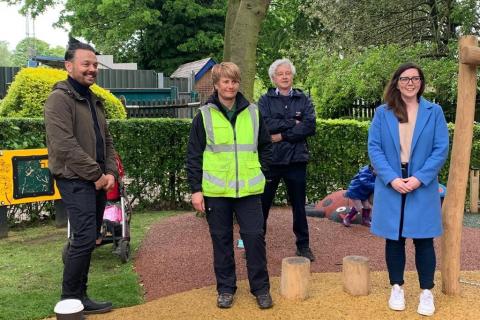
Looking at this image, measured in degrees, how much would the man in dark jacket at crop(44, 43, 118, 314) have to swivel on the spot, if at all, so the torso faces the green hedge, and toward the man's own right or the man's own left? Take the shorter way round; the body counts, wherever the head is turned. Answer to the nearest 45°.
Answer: approximately 135° to the man's own left

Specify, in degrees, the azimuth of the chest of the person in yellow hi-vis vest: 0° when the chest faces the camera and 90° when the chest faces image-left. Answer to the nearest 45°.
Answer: approximately 0°

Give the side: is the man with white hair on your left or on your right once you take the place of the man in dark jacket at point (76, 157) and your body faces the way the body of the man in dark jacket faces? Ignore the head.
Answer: on your left

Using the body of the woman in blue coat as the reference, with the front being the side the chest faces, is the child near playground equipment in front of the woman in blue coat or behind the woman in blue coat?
behind

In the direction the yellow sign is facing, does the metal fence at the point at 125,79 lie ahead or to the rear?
to the rear

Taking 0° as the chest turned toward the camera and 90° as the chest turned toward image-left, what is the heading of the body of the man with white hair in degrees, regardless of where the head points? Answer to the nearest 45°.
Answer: approximately 0°

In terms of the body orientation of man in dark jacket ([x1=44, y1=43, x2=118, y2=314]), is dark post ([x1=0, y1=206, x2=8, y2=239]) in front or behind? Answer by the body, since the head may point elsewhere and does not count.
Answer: behind

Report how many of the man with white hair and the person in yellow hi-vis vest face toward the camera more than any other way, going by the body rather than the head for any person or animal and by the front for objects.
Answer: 2

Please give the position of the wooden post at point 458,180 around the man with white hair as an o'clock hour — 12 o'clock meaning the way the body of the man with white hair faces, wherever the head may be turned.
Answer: The wooden post is roughly at 10 o'clock from the man with white hair.

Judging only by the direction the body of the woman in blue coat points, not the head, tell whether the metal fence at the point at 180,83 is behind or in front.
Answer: behind
